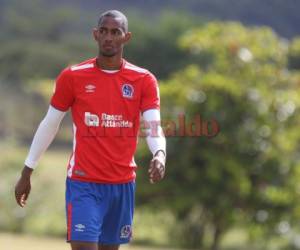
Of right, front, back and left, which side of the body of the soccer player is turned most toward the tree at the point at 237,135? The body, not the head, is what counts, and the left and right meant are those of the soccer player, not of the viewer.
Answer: back

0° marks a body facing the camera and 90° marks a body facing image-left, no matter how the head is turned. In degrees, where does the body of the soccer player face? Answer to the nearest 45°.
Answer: approximately 0°
